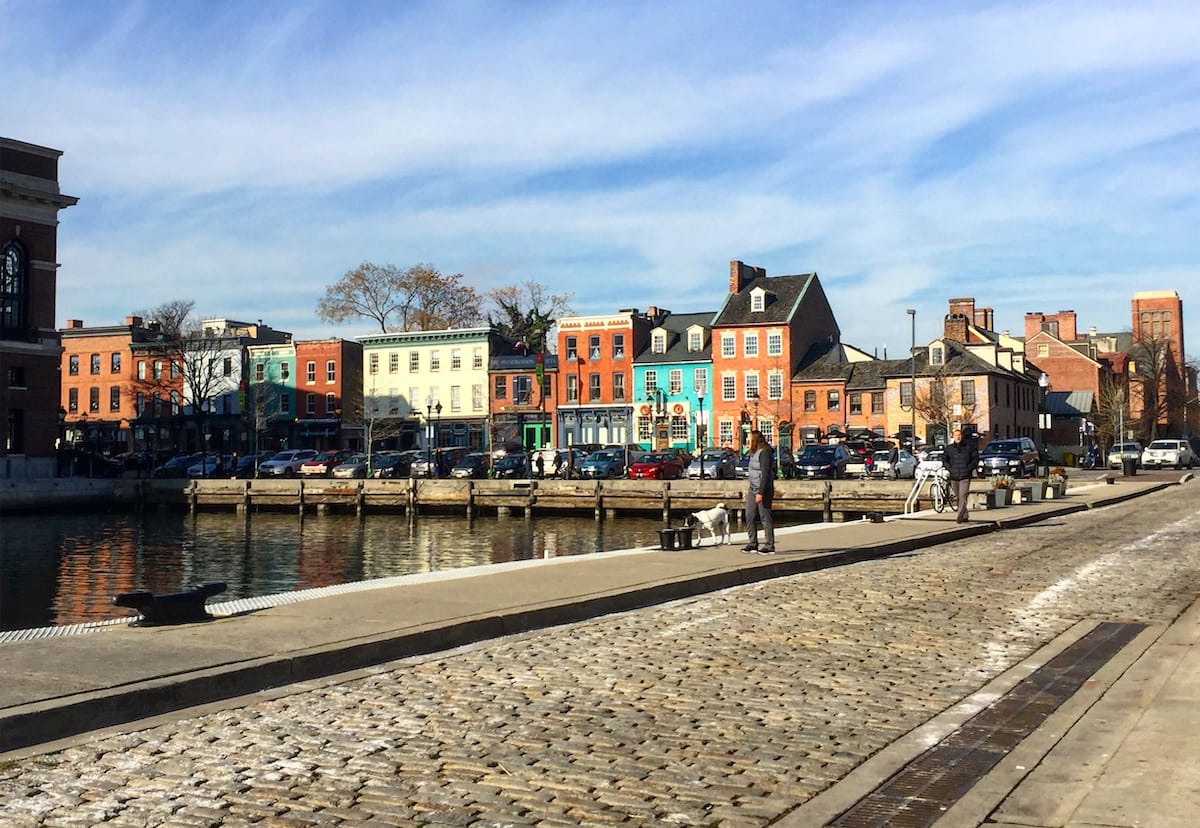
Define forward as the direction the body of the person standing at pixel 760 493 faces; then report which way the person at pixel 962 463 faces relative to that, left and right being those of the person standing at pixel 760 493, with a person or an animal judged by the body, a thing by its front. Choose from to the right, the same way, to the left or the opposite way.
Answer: to the left

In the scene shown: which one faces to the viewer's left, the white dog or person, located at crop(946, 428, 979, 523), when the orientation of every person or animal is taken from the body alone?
the white dog

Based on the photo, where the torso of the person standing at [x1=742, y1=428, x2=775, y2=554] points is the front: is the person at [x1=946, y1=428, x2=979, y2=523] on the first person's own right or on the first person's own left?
on the first person's own right

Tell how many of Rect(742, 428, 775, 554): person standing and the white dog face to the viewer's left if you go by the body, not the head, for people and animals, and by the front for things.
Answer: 2

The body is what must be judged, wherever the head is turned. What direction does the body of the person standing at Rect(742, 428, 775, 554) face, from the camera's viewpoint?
to the viewer's left

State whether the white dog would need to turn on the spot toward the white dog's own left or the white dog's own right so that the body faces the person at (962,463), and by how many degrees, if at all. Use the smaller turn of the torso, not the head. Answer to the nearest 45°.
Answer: approximately 135° to the white dog's own right

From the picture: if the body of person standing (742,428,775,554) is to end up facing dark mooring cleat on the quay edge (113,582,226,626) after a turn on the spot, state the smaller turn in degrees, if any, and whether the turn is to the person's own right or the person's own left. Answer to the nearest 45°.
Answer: approximately 45° to the person's own left

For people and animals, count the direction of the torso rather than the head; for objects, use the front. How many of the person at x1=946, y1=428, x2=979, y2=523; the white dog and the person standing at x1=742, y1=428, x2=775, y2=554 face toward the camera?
1

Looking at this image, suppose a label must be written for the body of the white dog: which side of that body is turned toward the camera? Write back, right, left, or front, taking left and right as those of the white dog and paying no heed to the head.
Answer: left

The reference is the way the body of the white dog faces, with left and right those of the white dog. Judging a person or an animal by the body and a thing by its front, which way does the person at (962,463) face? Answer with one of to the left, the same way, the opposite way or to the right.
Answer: to the left

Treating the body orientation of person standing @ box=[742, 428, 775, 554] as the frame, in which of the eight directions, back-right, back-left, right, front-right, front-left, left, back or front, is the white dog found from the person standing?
front-right
